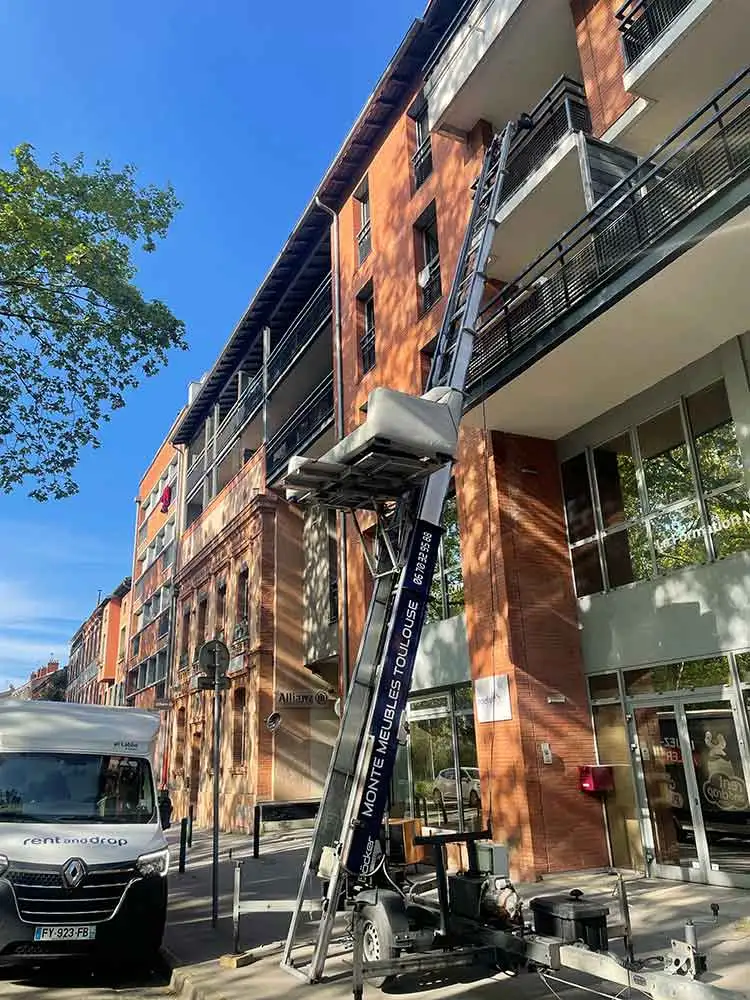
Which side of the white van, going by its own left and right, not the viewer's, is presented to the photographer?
front

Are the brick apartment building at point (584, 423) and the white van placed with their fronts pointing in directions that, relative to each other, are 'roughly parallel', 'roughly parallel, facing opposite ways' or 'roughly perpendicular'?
roughly perpendicular

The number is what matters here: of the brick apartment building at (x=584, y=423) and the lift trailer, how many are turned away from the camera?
0

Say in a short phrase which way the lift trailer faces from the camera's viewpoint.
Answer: facing the viewer and to the right of the viewer

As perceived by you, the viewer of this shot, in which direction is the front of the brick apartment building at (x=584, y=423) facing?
facing the viewer and to the left of the viewer

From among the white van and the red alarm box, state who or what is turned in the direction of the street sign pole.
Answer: the red alarm box

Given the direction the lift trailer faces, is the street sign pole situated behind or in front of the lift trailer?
behind

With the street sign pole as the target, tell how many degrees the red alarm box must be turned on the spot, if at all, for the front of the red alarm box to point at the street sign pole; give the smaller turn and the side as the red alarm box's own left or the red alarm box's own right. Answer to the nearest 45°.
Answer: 0° — it already faces it

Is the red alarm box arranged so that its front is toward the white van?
yes

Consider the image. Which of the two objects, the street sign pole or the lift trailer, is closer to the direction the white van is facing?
the lift trailer

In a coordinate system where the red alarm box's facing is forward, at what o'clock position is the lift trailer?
The lift trailer is roughly at 11 o'clock from the red alarm box.

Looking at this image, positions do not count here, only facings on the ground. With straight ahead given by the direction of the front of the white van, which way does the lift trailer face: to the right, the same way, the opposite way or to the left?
the same way

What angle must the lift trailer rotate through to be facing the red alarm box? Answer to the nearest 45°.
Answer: approximately 135° to its left

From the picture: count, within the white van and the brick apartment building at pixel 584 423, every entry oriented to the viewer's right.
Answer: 0

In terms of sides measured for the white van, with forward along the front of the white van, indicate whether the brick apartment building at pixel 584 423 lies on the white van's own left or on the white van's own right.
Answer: on the white van's own left

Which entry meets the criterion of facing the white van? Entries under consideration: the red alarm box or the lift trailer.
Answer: the red alarm box

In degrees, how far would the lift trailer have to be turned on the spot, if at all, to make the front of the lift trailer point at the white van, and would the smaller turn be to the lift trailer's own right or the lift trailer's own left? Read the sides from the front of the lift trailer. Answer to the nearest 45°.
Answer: approximately 135° to the lift trailer's own right
